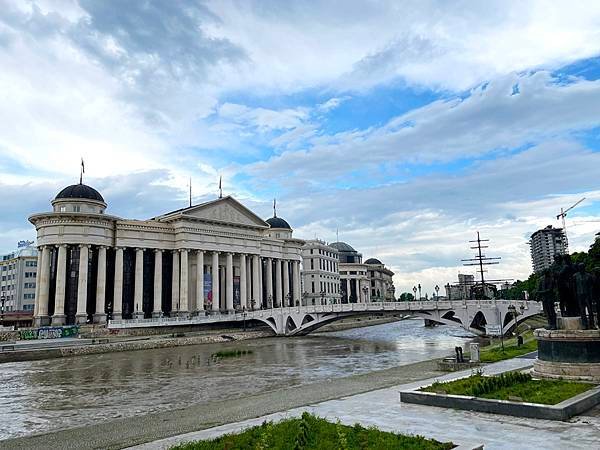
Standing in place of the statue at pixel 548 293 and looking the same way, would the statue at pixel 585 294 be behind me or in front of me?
behind

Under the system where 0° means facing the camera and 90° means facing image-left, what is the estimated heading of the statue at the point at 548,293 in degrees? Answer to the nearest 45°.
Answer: approximately 90°
